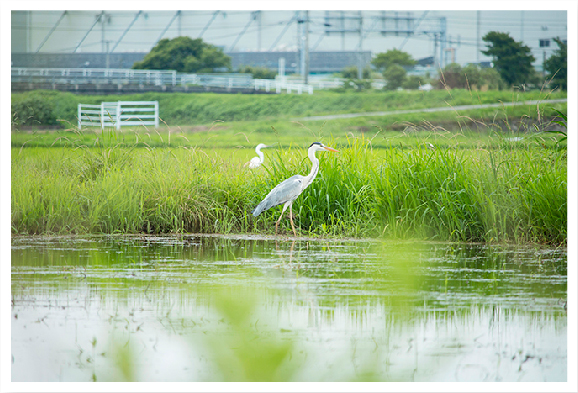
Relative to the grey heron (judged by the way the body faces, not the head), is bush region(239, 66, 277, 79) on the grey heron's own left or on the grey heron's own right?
on the grey heron's own left

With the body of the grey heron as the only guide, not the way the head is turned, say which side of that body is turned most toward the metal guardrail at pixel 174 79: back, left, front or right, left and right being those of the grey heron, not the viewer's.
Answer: left

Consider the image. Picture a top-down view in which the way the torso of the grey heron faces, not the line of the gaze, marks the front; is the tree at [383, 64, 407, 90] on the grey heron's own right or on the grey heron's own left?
on the grey heron's own left

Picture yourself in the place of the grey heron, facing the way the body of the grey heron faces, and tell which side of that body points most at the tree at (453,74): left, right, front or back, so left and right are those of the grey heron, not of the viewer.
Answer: left

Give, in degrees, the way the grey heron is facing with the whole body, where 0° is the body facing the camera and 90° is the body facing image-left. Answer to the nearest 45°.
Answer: approximately 270°

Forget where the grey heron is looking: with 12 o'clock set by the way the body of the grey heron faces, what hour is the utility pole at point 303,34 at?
The utility pole is roughly at 9 o'clock from the grey heron.

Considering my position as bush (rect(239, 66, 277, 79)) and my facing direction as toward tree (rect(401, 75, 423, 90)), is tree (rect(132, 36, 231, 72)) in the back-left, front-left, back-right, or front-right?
back-left

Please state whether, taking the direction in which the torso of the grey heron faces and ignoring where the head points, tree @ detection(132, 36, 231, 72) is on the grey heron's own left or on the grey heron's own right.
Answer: on the grey heron's own left

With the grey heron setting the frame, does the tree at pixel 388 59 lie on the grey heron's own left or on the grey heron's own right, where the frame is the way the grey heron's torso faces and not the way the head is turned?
on the grey heron's own left

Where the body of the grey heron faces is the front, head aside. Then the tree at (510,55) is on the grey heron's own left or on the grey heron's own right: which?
on the grey heron's own left
